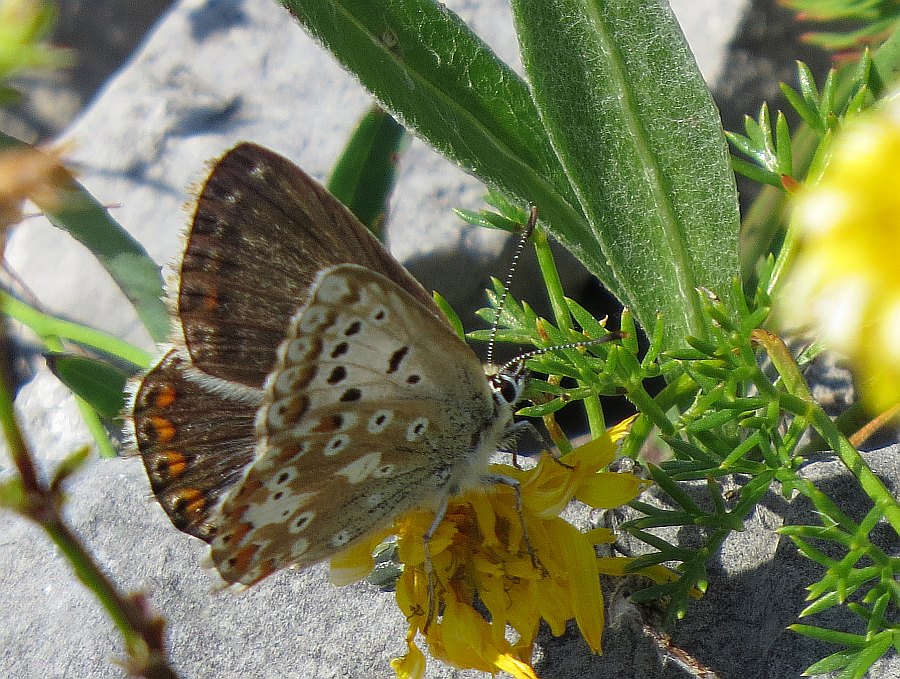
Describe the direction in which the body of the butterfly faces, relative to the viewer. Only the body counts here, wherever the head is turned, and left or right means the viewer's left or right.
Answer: facing to the right of the viewer
